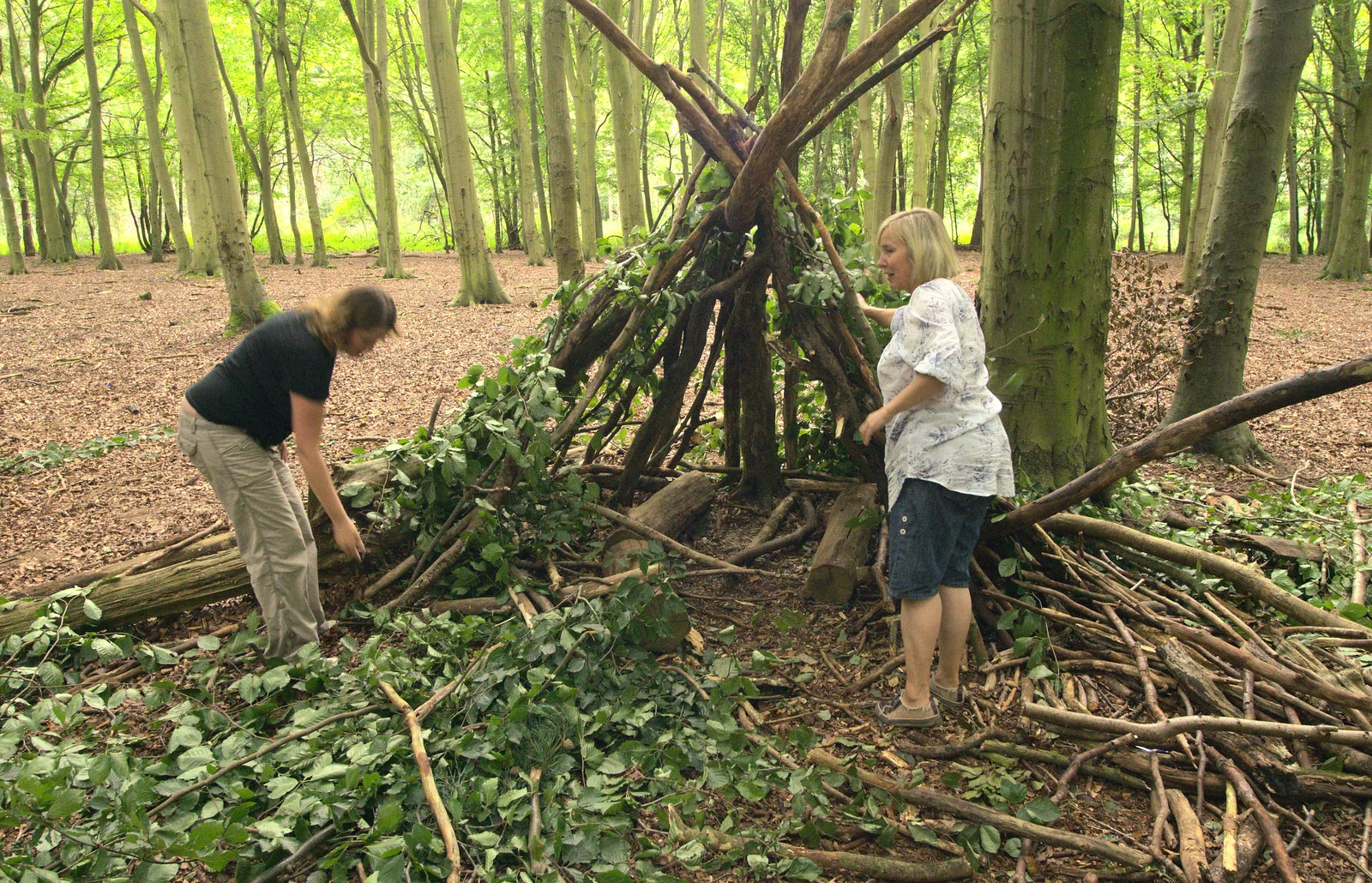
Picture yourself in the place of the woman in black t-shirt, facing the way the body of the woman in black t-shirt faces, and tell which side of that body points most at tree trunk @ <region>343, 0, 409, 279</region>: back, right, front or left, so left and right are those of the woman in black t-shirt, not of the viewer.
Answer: left

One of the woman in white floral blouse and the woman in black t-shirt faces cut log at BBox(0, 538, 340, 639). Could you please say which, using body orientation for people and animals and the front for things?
the woman in white floral blouse

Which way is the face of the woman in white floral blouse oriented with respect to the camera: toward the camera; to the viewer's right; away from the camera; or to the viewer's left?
to the viewer's left

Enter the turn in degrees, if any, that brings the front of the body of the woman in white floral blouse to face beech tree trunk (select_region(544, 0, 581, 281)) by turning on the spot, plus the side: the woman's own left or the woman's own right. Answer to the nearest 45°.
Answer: approximately 45° to the woman's own right

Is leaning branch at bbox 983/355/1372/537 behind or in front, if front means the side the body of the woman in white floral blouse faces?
behind

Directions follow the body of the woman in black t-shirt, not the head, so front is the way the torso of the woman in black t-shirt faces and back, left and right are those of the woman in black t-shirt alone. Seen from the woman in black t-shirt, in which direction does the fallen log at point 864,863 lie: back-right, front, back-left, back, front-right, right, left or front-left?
front-right

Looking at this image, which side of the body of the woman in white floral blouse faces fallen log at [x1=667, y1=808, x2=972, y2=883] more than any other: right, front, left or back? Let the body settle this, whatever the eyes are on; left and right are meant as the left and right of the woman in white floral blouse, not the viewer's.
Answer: left

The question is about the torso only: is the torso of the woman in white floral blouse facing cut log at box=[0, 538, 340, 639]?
yes

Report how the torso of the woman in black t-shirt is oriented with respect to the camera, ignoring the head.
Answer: to the viewer's right

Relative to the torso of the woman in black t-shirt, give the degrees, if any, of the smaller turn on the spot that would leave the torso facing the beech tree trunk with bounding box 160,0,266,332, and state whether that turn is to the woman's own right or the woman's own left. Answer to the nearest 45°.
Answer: approximately 90° to the woman's own left

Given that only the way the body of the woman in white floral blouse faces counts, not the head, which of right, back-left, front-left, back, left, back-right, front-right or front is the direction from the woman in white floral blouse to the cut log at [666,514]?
front-right

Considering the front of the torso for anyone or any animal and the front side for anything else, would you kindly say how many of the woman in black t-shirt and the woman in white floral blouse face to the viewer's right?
1

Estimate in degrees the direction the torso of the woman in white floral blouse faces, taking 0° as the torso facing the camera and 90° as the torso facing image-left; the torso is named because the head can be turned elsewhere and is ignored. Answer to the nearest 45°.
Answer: approximately 90°
